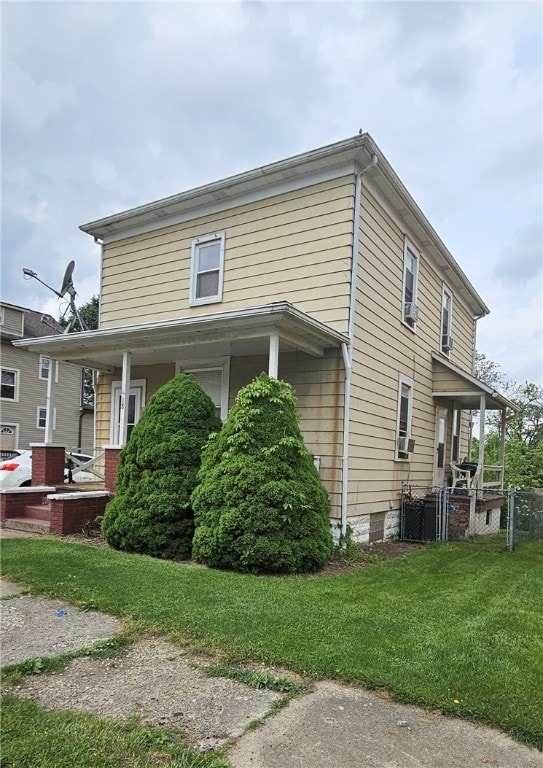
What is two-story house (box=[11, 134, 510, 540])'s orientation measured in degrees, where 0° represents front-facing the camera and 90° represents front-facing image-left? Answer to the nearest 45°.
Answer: approximately 45°

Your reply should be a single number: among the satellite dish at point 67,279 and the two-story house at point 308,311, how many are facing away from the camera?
0

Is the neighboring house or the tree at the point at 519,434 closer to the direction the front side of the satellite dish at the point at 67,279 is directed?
the neighboring house

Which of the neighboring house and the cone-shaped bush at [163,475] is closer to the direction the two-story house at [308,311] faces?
the cone-shaped bush

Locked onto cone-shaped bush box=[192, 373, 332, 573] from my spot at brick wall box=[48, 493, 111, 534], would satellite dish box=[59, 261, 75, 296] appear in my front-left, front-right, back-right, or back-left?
back-left

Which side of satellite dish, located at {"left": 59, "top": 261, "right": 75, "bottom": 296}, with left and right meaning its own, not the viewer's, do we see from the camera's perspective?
left
